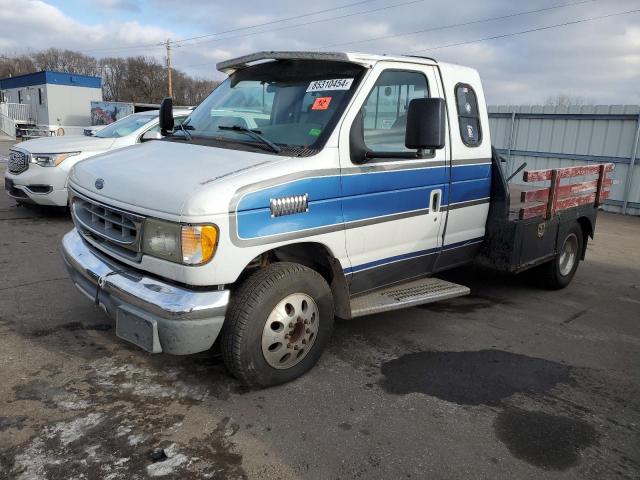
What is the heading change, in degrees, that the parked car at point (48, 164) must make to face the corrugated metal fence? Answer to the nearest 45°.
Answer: approximately 135° to its left

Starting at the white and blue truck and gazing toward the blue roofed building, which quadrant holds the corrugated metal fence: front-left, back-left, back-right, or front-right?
front-right

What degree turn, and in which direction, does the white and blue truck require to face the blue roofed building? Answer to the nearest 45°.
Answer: approximately 90° to its right

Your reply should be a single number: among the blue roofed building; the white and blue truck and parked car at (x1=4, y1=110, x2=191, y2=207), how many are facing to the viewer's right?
0

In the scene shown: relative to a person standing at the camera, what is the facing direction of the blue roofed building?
facing the viewer and to the left of the viewer

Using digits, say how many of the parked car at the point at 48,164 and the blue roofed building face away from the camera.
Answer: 0

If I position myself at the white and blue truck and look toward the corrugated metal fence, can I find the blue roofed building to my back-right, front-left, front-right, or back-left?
front-left

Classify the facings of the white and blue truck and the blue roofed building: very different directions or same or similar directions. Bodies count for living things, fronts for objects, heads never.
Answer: same or similar directions

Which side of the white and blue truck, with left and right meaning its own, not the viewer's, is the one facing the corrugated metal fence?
back

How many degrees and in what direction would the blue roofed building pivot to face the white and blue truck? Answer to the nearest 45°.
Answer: approximately 45° to its left

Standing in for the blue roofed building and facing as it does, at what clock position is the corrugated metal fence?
The corrugated metal fence is roughly at 10 o'clock from the blue roofed building.

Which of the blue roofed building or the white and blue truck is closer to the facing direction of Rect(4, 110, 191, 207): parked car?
the white and blue truck

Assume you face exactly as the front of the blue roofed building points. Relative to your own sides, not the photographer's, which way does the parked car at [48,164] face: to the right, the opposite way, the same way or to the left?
the same way

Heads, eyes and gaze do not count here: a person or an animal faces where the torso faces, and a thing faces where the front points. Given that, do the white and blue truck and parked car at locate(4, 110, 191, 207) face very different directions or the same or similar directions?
same or similar directions

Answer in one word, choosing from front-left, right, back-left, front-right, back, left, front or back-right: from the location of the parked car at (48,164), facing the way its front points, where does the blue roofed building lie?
back-right
